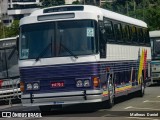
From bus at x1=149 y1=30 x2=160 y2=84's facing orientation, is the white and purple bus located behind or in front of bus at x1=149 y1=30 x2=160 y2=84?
in front

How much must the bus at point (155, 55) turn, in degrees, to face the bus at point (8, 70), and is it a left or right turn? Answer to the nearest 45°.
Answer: approximately 45° to its right

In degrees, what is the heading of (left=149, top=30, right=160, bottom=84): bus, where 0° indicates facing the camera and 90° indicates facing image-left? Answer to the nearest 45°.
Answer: approximately 0°

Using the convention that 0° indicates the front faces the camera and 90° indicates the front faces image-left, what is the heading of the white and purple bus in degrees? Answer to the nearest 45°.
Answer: approximately 0°

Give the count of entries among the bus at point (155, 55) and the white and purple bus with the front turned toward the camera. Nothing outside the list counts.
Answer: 2

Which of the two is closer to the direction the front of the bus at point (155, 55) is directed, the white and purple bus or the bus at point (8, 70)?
the white and purple bus
